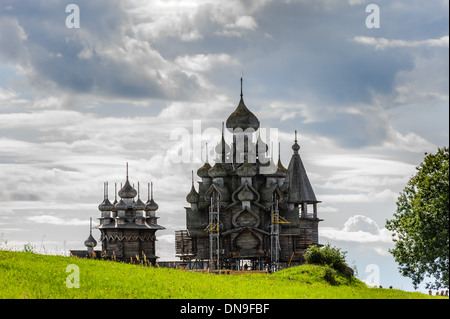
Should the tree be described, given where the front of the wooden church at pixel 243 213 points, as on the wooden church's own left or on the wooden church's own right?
on the wooden church's own left
